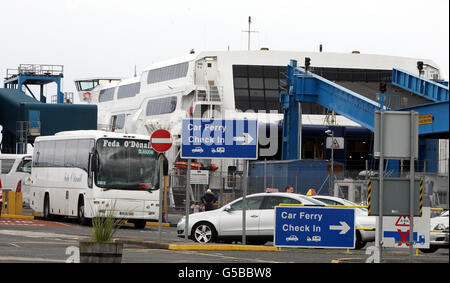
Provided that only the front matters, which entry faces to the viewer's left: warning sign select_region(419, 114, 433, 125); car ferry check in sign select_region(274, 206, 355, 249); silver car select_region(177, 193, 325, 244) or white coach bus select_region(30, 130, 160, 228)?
the silver car

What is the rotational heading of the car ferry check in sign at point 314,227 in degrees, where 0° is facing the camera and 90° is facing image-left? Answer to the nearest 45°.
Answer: approximately 0°

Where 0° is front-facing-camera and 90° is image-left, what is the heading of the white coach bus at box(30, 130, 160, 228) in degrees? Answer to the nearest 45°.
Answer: approximately 315°

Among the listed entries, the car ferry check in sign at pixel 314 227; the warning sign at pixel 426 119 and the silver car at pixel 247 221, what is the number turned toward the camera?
2

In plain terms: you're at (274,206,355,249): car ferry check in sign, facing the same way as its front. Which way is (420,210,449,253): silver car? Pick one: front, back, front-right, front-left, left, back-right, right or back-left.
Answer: back-left

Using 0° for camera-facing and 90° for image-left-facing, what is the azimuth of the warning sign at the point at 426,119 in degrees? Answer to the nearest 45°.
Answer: approximately 0°

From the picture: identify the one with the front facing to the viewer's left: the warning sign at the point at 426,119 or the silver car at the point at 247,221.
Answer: the silver car

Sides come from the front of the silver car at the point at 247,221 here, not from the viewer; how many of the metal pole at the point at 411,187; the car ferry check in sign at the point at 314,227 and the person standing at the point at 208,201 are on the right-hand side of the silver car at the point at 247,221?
1

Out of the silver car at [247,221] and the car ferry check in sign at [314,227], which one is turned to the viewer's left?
the silver car

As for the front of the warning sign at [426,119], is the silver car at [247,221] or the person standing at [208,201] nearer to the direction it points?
the silver car

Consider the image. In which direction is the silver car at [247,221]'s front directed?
to the viewer's left

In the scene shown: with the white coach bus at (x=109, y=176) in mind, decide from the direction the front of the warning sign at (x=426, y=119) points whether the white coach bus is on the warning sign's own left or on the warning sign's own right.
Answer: on the warning sign's own right
